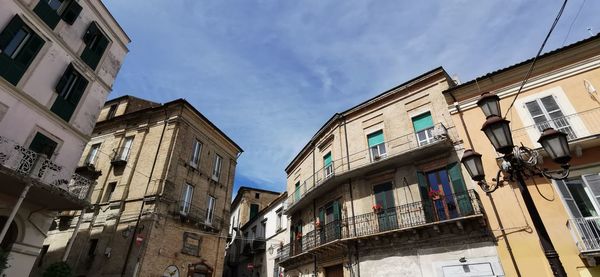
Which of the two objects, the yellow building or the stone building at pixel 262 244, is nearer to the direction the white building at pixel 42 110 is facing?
the yellow building

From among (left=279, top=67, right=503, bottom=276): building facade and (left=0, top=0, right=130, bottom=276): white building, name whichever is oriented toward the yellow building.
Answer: the white building

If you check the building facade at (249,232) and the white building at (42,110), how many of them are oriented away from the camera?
0

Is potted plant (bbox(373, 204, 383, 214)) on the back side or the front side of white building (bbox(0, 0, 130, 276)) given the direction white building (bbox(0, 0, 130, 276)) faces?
on the front side

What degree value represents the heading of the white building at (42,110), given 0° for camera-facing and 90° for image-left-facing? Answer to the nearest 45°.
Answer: approximately 315°

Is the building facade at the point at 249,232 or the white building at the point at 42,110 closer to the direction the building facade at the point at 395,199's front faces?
the white building

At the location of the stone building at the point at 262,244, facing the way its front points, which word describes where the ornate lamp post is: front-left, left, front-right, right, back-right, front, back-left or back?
front-left

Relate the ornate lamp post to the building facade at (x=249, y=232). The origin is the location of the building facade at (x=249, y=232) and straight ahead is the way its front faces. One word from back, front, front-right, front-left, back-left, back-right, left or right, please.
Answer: front-left

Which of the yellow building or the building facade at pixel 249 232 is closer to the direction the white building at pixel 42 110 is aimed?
the yellow building
